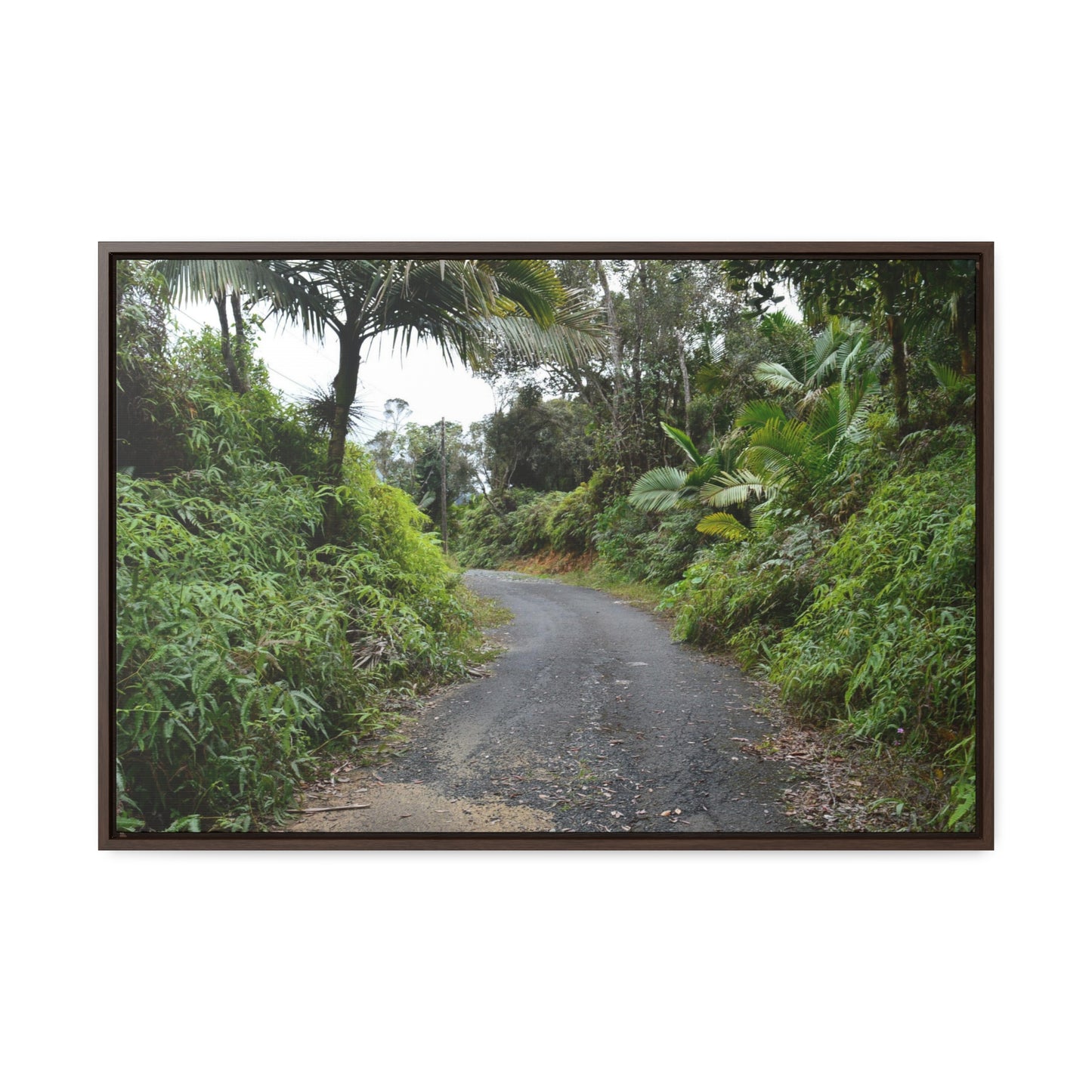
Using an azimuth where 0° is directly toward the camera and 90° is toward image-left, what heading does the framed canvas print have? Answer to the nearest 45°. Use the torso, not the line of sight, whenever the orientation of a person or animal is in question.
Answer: approximately 0°
